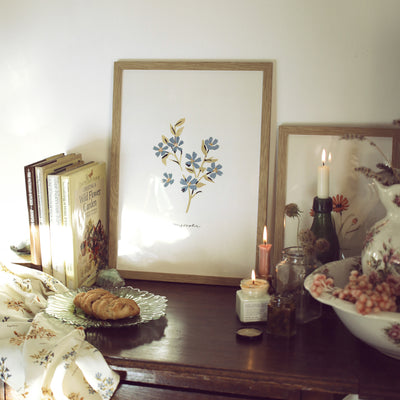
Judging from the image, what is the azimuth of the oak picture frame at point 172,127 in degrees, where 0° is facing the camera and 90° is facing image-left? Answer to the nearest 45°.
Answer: approximately 0°

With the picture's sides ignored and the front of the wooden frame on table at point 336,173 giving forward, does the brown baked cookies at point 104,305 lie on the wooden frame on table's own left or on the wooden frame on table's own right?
on the wooden frame on table's own right

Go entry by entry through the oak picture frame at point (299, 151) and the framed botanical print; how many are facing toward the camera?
2

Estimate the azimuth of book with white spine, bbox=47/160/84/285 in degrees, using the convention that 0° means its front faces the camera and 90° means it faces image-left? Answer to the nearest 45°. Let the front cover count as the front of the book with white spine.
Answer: approximately 315°

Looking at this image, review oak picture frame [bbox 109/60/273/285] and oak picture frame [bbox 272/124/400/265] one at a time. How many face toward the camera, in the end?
2

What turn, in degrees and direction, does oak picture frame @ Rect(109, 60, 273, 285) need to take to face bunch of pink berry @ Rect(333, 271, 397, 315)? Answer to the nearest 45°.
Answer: approximately 45° to its left
